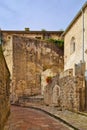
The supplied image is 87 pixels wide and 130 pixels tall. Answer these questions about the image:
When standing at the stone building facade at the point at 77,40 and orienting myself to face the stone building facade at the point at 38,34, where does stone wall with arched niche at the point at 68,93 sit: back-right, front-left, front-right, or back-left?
back-left

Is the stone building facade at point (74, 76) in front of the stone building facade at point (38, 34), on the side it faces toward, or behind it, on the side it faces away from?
in front

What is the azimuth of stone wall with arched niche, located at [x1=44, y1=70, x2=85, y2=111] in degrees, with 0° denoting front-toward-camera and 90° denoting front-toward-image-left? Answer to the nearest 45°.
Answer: approximately 45°

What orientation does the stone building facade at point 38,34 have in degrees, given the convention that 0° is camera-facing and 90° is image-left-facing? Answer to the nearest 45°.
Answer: approximately 0°
